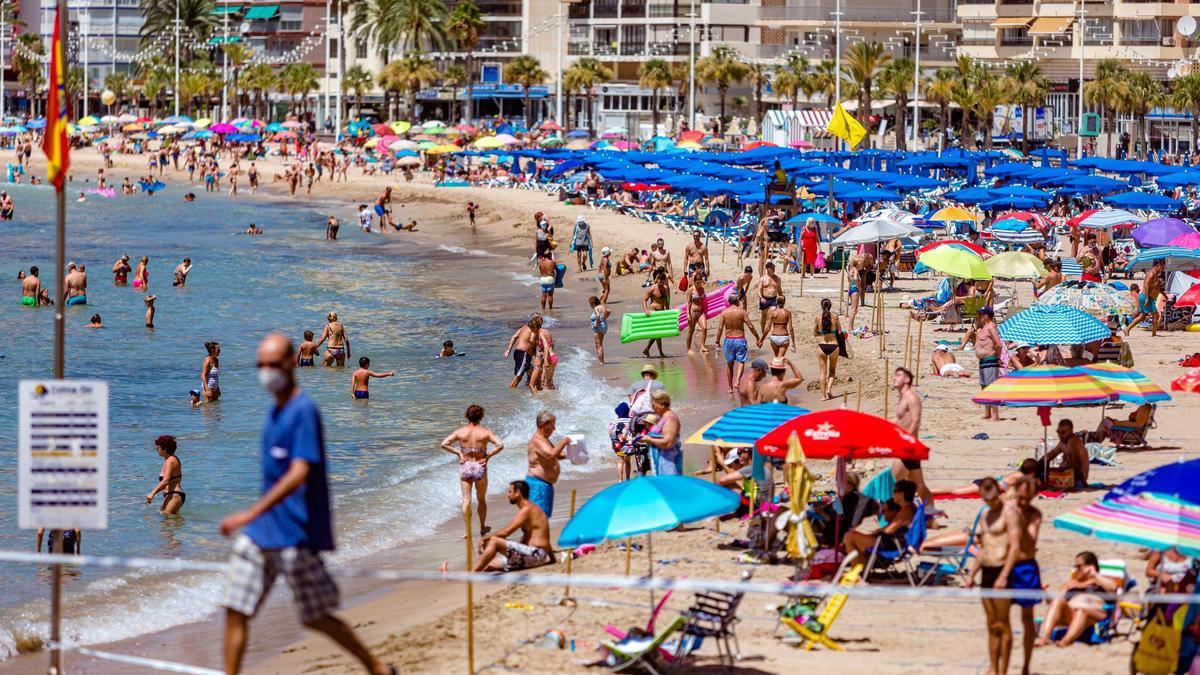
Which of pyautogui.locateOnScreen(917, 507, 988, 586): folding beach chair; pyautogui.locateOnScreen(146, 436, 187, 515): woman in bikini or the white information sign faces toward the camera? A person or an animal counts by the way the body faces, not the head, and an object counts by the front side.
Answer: the white information sign

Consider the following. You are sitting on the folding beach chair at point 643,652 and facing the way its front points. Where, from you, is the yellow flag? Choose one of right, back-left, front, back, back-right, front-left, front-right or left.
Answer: right

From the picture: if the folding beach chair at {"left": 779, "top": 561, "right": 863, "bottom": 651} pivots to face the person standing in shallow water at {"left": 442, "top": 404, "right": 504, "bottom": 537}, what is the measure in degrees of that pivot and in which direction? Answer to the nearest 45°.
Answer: approximately 45° to its right

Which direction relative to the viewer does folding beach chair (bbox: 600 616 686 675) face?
to the viewer's left

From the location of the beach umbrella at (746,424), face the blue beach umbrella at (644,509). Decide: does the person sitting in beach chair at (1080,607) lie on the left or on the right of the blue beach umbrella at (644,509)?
left

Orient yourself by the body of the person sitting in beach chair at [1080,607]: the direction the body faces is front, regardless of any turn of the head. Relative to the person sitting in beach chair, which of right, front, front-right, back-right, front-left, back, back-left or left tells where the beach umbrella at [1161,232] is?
back-right

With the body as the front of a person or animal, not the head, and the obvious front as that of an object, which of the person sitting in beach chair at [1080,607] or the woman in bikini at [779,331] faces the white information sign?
the person sitting in beach chair

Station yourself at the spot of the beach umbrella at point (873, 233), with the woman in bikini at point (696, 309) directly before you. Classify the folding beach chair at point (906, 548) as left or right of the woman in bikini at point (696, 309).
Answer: left

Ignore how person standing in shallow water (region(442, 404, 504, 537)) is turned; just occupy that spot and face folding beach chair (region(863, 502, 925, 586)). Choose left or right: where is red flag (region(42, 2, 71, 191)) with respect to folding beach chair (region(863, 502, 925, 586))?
right
